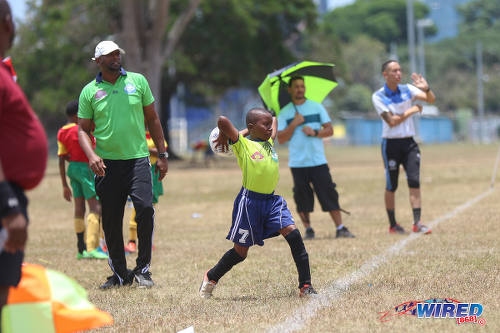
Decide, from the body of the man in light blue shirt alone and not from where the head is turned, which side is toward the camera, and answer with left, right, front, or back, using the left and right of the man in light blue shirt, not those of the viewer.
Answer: front

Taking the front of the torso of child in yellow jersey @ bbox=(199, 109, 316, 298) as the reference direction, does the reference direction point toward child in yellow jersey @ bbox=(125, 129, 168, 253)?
no

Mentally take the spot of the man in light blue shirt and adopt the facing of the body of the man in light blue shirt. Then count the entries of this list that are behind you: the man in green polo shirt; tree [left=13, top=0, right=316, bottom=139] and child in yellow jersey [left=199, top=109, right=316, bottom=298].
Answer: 1

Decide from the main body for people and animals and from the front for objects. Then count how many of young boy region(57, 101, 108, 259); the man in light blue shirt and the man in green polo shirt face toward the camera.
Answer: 2

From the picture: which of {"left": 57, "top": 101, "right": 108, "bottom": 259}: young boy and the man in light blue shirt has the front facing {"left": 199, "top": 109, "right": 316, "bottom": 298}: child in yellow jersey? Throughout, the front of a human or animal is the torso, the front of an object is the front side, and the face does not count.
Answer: the man in light blue shirt

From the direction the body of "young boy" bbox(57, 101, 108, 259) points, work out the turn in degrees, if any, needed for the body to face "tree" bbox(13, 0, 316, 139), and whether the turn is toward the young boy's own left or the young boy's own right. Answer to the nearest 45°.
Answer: approximately 45° to the young boy's own left

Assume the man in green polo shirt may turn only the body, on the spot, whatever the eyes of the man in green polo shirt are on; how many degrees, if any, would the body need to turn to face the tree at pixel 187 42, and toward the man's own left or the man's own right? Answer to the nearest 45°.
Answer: approximately 180°

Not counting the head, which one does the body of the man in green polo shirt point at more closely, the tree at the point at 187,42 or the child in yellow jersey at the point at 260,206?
the child in yellow jersey

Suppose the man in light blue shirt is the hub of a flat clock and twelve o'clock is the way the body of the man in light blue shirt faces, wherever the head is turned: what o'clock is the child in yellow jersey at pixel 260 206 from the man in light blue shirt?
The child in yellow jersey is roughly at 12 o'clock from the man in light blue shirt.

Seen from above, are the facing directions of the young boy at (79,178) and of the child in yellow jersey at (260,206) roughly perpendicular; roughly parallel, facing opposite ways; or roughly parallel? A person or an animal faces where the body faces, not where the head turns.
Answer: roughly perpendicular

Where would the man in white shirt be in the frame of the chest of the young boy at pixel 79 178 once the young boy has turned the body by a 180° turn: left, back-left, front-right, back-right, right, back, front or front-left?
back-left

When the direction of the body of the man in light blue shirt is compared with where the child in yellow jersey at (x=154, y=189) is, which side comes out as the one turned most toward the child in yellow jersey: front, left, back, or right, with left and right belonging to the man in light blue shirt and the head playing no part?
right

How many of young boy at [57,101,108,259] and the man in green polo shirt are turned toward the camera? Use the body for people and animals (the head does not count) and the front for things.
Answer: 1

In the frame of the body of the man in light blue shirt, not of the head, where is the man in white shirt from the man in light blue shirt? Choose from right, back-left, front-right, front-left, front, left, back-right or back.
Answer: left

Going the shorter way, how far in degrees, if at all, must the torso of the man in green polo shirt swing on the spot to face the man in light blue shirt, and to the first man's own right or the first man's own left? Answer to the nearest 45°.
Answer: approximately 135° to the first man's own left

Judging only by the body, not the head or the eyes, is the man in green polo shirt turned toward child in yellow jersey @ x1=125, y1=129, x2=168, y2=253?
no

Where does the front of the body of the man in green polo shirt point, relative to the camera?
toward the camera

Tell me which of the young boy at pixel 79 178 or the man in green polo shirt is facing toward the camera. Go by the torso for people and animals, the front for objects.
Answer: the man in green polo shirt

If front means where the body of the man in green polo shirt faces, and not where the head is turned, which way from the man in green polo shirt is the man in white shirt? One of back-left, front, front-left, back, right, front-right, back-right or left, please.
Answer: back-left
